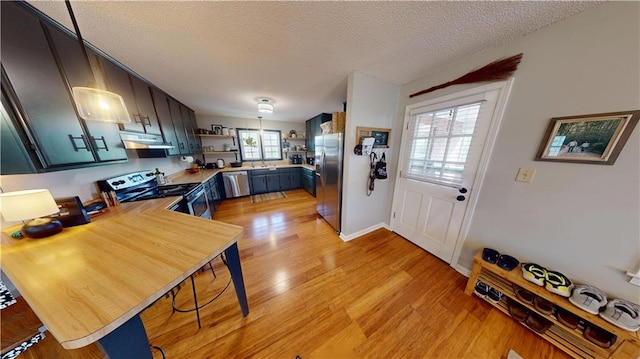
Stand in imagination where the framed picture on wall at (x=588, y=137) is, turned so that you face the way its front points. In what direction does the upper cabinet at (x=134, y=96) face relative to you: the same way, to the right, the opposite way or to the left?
the opposite way

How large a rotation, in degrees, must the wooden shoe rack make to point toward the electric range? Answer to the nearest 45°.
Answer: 0° — it already faces it
